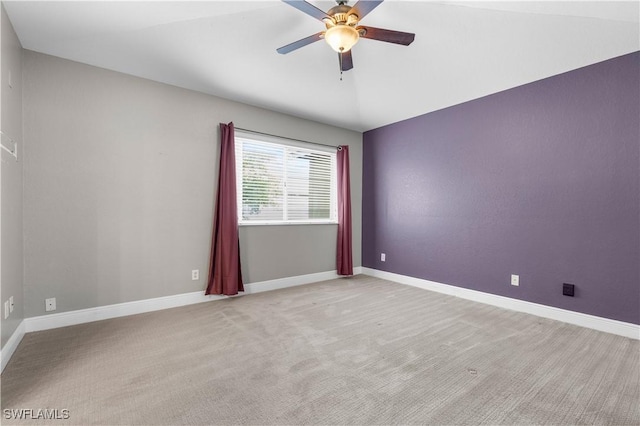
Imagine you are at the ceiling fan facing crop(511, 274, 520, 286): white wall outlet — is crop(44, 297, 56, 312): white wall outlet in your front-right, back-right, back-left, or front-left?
back-left

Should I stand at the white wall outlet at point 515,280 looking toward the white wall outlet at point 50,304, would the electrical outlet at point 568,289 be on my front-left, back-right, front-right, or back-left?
back-left

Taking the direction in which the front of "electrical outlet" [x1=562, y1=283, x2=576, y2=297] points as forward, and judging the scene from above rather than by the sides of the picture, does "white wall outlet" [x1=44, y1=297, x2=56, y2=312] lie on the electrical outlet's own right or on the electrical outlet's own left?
on the electrical outlet's own right

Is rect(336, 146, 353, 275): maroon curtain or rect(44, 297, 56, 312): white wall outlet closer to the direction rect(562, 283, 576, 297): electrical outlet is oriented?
the white wall outlet

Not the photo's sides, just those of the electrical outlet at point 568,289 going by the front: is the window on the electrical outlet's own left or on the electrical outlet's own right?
on the electrical outlet's own right

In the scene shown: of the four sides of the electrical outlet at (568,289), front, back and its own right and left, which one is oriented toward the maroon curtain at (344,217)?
right

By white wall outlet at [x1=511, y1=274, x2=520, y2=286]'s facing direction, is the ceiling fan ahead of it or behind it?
ahead

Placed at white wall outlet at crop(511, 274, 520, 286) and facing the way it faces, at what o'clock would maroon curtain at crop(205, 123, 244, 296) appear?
The maroon curtain is roughly at 2 o'clock from the white wall outlet.

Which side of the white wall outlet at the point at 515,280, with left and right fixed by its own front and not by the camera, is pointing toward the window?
right

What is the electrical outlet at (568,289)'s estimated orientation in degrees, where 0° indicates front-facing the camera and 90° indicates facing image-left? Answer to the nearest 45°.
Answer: approximately 0°
